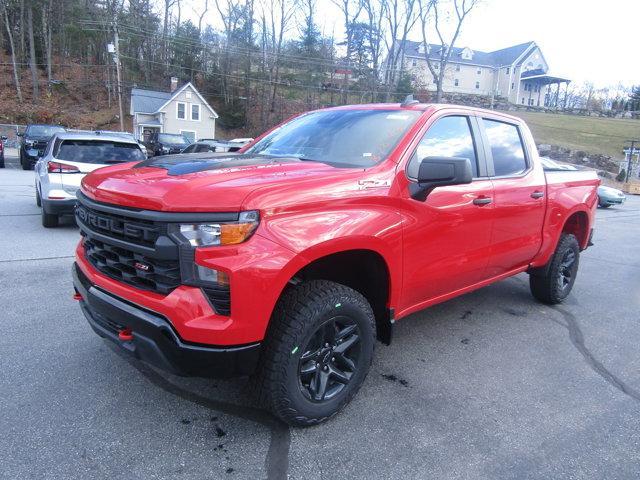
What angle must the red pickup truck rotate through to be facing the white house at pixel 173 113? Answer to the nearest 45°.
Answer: approximately 135° to its right

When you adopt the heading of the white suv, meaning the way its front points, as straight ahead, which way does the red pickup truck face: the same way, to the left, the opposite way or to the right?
to the left

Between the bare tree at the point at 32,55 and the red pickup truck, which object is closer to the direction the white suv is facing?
the bare tree

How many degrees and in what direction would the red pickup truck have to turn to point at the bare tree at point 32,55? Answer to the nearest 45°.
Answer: approximately 90° to its right

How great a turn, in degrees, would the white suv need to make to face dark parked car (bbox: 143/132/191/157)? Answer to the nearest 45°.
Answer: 0° — it already faces it

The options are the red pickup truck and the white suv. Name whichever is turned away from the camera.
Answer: the white suv

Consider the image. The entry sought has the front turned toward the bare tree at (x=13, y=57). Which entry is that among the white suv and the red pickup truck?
the white suv

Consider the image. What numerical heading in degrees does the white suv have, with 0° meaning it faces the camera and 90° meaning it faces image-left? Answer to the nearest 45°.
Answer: approximately 180°

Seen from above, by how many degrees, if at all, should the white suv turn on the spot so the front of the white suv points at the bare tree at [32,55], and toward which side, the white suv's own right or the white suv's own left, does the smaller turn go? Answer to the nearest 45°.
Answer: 0° — it already faces it

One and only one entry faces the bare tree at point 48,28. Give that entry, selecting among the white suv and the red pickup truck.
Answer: the white suv

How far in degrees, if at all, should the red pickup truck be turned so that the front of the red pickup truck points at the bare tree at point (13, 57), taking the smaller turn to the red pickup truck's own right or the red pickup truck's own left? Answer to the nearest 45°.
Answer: approximately 90° to the red pickup truck's own right

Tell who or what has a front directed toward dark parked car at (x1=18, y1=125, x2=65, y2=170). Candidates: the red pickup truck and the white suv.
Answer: the white suv

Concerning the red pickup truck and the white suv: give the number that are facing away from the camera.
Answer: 1
